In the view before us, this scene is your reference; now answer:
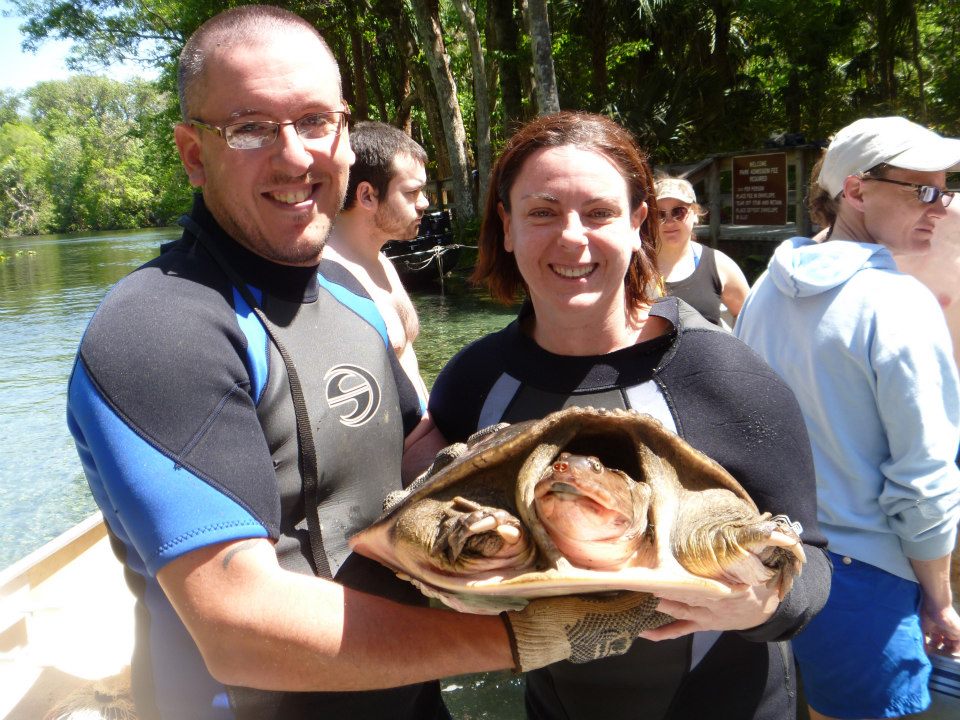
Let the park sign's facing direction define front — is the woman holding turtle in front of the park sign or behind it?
in front

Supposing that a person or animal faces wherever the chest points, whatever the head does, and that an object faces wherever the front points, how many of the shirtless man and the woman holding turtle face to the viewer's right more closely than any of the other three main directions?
1

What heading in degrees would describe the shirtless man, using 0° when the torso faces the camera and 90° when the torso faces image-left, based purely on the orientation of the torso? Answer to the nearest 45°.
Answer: approximately 270°

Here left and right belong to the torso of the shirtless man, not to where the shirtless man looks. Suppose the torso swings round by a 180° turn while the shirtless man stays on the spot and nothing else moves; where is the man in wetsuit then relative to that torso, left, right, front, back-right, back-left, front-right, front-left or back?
left

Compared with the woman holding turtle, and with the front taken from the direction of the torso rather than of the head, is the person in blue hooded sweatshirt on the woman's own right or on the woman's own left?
on the woman's own left

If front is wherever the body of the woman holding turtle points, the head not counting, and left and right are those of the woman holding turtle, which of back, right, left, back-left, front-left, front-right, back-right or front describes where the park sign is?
back

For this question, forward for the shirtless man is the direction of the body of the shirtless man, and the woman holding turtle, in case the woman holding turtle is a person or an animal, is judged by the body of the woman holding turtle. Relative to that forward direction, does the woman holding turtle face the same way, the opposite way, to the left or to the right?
to the right

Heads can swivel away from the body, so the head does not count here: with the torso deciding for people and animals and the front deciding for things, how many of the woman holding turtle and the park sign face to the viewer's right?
0

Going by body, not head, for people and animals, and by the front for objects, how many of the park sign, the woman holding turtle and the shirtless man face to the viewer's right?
1

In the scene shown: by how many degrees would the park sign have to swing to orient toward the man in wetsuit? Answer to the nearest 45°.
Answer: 0° — it already faces them

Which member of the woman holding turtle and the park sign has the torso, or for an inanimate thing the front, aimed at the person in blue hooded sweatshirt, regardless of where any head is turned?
the park sign

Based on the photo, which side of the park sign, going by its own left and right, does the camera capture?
front

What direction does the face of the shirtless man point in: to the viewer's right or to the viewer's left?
to the viewer's right

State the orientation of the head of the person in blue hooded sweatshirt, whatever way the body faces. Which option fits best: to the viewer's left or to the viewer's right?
to the viewer's right

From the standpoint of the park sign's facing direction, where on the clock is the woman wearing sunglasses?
The woman wearing sunglasses is roughly at 12 o'clock from the park sign.

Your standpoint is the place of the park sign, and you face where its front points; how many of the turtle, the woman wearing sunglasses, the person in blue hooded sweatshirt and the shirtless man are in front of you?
4

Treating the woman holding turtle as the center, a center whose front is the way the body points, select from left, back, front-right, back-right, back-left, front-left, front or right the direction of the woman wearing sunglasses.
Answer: back

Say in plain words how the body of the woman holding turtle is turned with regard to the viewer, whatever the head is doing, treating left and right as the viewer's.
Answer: facing the viewer

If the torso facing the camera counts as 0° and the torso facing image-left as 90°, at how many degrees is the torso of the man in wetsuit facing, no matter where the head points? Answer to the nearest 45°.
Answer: approximately 315°

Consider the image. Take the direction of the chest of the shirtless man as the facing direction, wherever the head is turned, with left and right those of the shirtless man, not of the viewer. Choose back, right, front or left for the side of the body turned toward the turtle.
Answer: right
